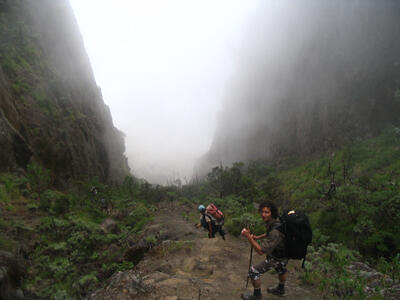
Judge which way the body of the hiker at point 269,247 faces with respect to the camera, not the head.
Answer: to the viewer's left

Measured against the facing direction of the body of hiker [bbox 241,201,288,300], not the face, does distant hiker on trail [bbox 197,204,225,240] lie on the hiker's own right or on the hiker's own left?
on the hiker's own right
